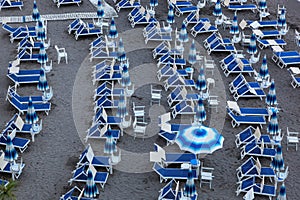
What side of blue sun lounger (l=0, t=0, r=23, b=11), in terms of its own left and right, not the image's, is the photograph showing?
right

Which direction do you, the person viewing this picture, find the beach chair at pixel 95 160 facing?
facing to the right of the viewer

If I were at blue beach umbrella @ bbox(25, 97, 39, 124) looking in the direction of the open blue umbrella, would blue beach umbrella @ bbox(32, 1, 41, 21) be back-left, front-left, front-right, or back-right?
back-left

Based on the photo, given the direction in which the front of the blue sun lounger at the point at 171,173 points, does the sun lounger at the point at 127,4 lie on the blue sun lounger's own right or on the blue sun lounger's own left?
on the blue sun lounger's own left

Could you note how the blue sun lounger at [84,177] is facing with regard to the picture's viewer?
facing to the right of the viewer

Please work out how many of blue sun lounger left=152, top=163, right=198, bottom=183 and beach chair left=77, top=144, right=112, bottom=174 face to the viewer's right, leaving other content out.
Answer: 2

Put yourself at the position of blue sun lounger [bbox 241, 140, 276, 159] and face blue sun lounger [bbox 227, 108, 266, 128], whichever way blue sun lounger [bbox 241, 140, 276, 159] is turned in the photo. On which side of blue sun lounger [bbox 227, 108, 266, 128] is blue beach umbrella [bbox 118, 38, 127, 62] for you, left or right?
left

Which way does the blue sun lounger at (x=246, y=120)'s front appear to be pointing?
to the viewer's right

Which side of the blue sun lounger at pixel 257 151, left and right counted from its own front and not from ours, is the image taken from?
right

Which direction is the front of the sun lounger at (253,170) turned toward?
to the viewer's right

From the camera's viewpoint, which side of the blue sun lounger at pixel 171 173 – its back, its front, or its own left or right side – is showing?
right

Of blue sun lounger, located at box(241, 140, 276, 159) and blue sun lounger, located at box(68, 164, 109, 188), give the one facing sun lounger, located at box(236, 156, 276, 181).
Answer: blue sun lounger, located at box(68, 164, 109, 188)

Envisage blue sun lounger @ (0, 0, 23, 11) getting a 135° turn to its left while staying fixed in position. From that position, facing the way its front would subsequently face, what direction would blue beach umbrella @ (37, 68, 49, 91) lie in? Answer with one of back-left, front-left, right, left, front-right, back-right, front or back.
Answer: back-left
